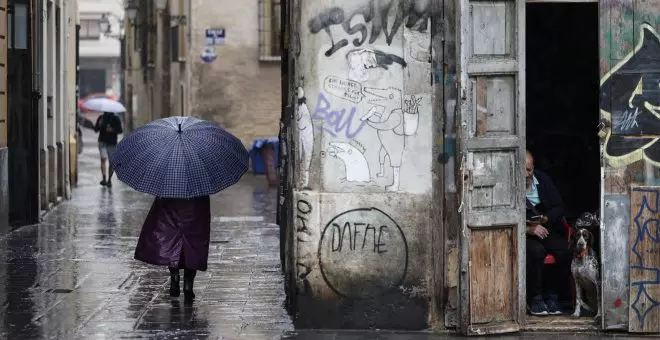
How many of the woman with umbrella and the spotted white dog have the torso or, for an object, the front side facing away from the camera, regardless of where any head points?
1

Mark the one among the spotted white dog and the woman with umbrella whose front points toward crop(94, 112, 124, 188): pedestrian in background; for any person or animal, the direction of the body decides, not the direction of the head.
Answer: the woman with umbrella

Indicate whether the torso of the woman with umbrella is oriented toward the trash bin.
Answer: yes

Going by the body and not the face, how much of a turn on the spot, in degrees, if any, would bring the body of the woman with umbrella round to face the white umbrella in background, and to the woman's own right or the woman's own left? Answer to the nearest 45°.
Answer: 0° — they already face it

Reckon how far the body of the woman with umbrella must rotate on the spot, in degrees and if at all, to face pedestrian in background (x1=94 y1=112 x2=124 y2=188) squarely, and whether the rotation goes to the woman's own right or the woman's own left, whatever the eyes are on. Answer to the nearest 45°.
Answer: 0° — they already face them

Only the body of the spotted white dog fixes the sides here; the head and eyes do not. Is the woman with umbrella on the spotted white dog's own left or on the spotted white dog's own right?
on the spotted white dog's own right

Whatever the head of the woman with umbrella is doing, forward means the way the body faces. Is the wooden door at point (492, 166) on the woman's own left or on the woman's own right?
on the woman's own right

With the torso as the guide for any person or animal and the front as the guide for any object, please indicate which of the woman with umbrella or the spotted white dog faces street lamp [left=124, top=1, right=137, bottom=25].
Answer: the woman with umbrella

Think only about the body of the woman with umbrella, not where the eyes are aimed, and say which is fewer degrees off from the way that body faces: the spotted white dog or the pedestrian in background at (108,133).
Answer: the pedestrian in background

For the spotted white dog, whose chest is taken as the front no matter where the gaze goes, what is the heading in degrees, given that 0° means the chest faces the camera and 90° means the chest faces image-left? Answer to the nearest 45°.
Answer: approximately 0°

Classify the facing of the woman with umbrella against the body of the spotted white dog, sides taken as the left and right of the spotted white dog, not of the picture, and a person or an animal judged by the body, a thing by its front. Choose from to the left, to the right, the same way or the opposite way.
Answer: the opposite way

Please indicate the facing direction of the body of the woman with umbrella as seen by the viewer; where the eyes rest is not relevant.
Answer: away from the camera
